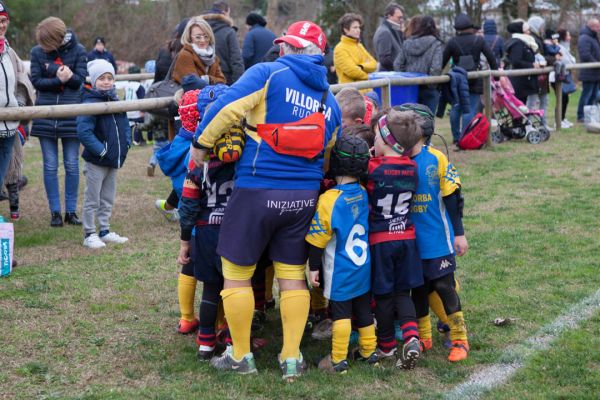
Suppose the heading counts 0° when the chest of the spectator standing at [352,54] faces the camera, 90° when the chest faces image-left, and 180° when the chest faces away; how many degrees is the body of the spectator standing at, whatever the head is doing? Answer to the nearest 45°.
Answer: approximately 315°

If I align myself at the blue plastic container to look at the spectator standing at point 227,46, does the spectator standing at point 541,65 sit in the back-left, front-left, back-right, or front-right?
back-right

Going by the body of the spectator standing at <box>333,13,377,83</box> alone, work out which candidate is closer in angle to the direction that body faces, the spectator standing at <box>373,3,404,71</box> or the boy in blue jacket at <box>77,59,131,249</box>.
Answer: the boy in blue jacket

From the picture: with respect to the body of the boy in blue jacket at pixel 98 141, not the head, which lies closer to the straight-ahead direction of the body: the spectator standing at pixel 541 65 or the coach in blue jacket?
the coach in blue jacket

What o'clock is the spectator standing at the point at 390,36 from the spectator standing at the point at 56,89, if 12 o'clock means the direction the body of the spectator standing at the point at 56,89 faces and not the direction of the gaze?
the spectator standing at the point at 390,36 is roughly at 8 o'clock from the spectator standing at the point at 56,89.
